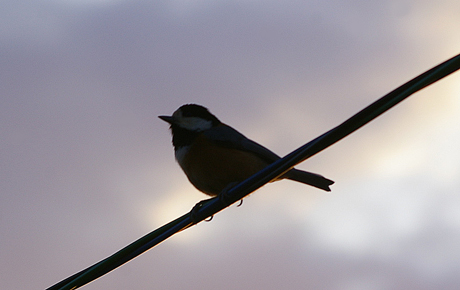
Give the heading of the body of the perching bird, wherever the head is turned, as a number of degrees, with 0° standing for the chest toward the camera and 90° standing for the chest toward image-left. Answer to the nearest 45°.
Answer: approximately 90°
